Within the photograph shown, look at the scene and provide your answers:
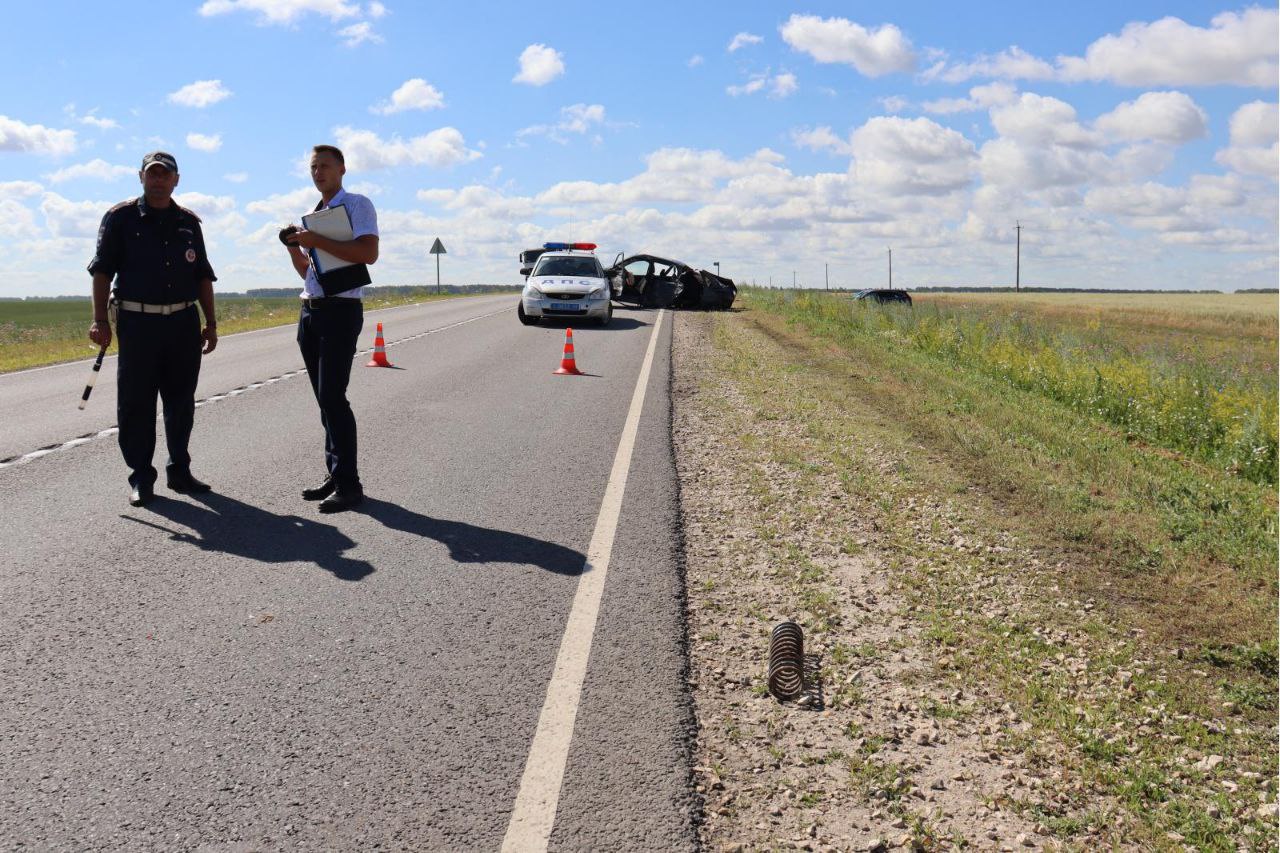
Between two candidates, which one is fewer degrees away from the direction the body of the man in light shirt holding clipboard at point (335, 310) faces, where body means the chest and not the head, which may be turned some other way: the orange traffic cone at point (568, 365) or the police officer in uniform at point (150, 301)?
the police officer in uniform

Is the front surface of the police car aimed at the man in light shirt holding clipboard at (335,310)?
yes

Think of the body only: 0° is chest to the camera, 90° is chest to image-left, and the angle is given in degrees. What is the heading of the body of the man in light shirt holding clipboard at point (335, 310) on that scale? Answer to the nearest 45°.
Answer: approximately 45°

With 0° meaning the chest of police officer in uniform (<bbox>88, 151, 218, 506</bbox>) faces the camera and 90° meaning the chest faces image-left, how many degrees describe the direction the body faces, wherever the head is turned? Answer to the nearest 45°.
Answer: approximately 0°

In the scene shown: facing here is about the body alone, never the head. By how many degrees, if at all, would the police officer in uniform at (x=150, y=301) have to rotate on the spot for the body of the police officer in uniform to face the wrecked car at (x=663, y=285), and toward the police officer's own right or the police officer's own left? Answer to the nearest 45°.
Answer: approximately 135° to the police officer's own left

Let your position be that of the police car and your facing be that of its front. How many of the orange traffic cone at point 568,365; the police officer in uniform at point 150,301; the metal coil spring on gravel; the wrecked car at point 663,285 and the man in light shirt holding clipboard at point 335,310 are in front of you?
4

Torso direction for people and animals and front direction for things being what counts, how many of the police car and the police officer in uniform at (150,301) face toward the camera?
2

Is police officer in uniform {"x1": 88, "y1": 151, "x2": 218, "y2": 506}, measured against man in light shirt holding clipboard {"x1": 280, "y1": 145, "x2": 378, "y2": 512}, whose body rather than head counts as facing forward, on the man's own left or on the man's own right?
on the man's own right

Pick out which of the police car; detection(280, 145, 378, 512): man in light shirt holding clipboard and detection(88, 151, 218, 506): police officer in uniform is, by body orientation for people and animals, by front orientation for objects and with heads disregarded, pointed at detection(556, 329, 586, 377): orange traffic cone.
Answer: the police car

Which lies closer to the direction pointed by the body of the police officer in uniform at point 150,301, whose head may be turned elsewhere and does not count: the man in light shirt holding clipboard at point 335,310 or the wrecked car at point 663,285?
the man in light shirt holding clipboard

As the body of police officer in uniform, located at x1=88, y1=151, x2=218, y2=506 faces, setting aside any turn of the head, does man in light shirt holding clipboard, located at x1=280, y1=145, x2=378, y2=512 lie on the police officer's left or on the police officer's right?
on the police officer's left
